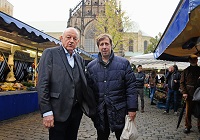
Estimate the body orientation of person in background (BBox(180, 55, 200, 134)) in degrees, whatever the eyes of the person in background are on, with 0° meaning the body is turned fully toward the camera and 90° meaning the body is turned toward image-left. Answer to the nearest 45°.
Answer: approximately 0°

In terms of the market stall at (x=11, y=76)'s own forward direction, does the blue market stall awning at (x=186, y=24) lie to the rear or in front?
in front

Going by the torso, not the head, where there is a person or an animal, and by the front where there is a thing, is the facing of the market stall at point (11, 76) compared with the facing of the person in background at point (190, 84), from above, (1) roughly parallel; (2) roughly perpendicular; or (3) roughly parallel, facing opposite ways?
roughly perpendicular

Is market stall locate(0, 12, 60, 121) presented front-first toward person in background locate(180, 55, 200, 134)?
yes

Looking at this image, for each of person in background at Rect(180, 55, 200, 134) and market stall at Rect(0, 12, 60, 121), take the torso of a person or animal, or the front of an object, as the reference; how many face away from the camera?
0

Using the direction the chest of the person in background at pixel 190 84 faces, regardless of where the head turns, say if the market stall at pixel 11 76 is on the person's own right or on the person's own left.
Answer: on the person's own right
